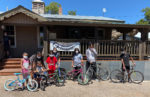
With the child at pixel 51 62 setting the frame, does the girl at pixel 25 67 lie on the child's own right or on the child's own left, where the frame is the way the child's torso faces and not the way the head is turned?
on the child's own right

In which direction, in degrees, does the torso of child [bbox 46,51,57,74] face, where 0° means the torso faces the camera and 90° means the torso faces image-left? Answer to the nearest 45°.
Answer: approximately 0°

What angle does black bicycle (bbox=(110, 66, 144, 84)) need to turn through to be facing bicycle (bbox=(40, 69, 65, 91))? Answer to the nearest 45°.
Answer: approximately 135° to its right

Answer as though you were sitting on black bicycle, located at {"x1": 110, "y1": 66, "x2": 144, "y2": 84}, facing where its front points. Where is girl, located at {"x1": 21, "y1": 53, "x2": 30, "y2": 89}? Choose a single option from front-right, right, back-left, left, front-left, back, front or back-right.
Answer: back-right

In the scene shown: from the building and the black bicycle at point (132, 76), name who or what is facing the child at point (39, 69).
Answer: the building

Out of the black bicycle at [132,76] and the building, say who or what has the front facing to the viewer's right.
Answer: the black bicycle
